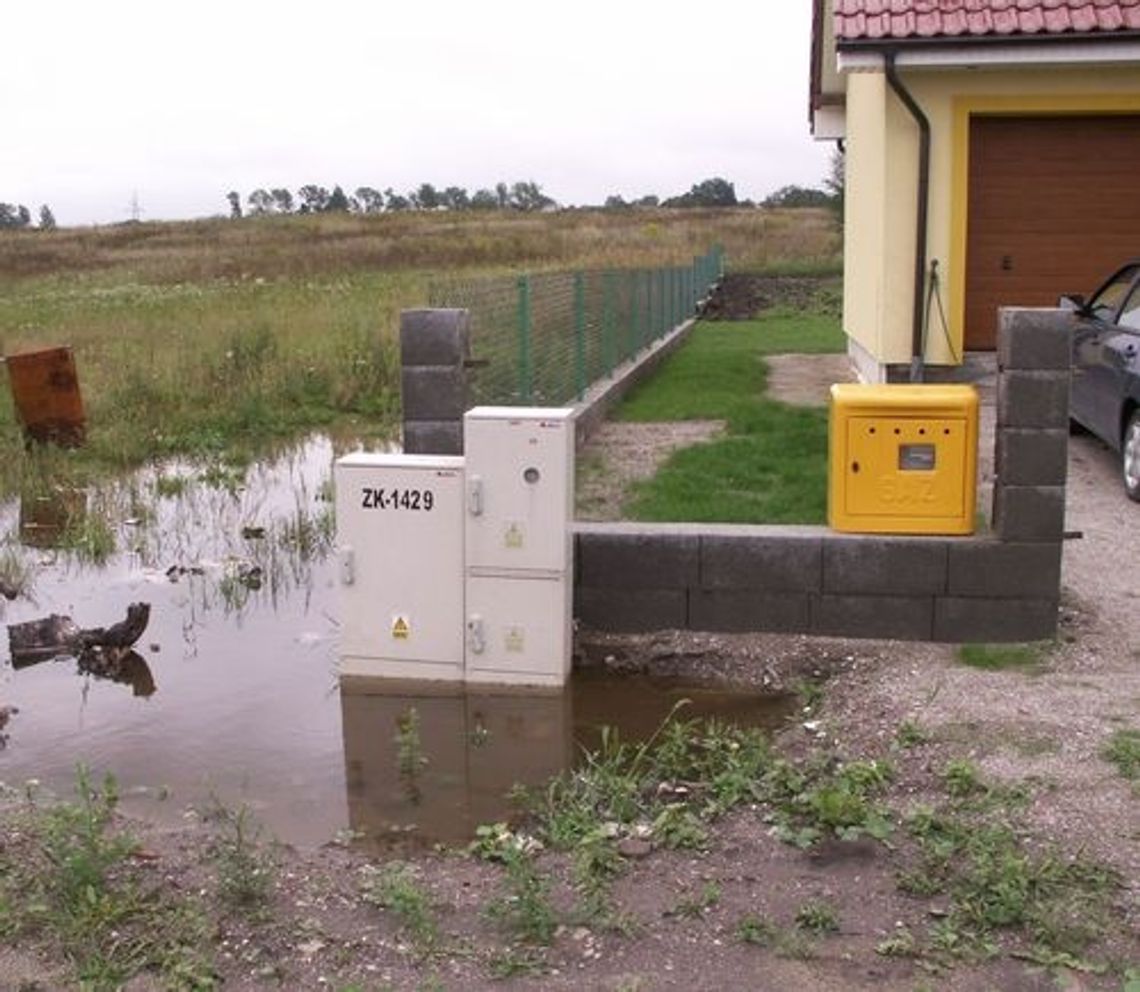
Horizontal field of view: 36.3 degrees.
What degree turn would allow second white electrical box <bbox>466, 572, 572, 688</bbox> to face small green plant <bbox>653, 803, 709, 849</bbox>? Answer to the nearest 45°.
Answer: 0° — it already faces it

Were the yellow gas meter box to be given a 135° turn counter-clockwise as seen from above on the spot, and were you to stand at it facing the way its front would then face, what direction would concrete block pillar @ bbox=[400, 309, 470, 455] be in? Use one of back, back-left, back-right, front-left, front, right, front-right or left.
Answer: back-left

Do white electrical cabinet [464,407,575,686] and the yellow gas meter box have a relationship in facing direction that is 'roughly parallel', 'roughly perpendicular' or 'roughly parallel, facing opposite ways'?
roughly parallel

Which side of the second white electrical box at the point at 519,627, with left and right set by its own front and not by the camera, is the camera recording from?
front

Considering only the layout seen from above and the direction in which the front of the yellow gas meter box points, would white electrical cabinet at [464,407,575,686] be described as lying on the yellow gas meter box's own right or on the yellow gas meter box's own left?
on the yellow gas meter box's own right

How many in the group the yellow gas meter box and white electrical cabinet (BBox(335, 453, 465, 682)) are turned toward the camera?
2

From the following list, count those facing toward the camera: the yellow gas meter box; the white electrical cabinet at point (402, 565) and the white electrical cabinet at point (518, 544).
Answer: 3

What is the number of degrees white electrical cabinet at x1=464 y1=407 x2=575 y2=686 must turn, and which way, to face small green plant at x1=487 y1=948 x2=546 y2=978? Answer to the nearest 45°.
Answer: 0° — it already faces it

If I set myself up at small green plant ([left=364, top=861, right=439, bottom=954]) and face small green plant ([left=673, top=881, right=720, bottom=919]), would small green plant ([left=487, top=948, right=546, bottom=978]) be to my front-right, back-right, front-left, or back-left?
front-right

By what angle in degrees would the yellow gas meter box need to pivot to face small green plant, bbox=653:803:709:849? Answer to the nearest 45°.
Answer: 0° — it already faces it

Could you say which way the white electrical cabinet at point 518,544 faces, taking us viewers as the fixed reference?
facing the viewer

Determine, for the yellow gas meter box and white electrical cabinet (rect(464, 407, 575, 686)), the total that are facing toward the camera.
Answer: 2

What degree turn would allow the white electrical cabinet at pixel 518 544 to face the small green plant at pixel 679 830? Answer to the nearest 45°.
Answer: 0° — it already faces it

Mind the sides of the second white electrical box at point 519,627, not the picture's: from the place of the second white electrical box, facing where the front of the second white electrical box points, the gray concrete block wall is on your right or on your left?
on your left
